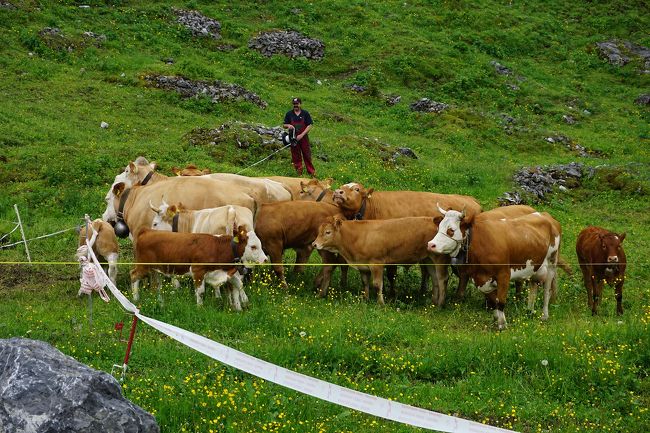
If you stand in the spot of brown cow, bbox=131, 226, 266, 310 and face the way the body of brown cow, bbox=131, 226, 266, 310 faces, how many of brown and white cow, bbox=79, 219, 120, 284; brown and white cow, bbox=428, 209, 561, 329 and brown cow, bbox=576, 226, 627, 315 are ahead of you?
2

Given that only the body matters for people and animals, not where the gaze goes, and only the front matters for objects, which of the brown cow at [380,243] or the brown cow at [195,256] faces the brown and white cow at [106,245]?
the brown cow at [380,243]

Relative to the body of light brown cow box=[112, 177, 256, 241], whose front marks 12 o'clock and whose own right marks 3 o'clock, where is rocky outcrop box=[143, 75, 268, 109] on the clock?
The rocky outcrop is roughly at 3 o'clock from the light brown cow.

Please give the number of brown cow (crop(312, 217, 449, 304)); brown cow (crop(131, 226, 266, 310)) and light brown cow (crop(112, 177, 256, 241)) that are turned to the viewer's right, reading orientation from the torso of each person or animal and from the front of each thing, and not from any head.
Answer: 1

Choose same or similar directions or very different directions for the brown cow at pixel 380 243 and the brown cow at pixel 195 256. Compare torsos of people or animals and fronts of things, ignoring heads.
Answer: very different directions

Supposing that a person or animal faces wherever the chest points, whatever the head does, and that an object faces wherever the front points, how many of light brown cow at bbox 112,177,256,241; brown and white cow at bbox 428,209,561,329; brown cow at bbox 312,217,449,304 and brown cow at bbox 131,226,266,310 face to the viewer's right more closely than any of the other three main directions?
1

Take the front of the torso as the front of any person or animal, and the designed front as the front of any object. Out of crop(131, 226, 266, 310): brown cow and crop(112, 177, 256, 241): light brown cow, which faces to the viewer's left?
the light brown cow

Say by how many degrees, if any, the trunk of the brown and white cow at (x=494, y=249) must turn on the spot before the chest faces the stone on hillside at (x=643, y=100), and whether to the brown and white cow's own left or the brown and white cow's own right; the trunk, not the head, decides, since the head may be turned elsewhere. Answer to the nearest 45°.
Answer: approximately 135° to the brown and white cow's own right

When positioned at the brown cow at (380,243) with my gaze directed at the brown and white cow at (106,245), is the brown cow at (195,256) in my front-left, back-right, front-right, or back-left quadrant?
front-left

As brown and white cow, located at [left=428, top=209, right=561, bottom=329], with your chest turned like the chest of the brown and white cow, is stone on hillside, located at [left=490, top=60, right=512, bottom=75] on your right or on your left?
on your right

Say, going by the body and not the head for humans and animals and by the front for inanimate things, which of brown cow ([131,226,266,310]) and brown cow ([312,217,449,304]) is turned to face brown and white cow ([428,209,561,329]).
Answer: brown cow ([131,226,266,310])

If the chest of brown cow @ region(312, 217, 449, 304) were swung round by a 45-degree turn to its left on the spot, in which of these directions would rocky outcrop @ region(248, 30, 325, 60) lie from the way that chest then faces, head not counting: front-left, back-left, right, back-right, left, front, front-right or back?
back-right

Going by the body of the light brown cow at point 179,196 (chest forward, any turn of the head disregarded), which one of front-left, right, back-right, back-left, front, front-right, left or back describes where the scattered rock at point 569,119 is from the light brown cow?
back-right

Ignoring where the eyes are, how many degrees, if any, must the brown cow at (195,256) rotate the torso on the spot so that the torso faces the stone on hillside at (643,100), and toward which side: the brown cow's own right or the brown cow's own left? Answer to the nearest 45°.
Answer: approximately 45° to the brown cow's own left

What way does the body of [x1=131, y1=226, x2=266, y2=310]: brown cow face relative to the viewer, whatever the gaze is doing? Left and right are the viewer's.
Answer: facing to the right of the viewer

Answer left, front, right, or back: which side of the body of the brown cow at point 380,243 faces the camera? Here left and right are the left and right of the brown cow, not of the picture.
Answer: left

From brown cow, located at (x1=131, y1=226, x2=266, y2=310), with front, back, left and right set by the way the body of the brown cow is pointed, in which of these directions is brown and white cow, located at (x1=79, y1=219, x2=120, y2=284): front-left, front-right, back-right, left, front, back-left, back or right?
back-left

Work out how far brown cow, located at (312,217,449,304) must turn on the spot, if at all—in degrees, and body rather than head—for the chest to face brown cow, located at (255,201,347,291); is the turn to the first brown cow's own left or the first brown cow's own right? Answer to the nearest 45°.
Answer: approximately 45° to the first brown cow's own right

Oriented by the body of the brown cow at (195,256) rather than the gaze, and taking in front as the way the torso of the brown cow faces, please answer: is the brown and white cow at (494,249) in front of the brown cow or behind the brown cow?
in front

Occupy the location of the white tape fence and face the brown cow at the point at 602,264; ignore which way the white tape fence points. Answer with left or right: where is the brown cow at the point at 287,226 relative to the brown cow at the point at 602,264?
left

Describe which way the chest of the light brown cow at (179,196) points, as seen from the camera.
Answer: to the viewer's left
